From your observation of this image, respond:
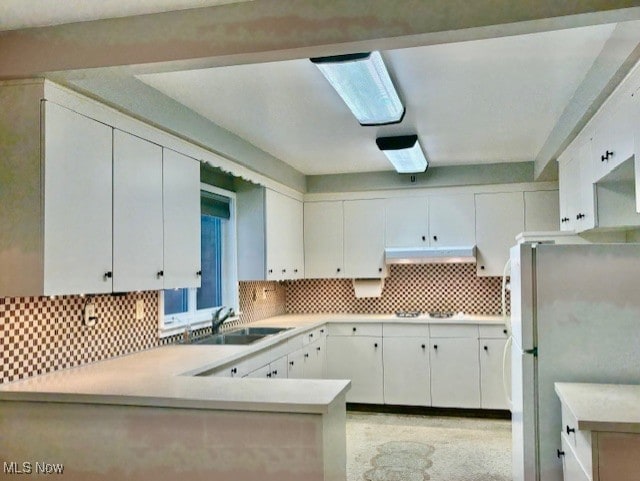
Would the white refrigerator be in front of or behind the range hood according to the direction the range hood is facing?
in front

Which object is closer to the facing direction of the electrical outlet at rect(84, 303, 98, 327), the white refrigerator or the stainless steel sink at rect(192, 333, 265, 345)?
the white refrigerator

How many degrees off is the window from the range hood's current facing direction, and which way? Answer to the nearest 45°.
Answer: approximately 45° to its right

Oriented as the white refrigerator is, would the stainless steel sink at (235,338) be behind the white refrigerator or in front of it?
in front

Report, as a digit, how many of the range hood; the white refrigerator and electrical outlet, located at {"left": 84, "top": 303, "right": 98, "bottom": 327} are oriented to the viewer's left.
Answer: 1

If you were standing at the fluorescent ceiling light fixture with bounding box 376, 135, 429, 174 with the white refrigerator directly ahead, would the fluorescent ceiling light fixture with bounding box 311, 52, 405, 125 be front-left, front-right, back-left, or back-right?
front-right

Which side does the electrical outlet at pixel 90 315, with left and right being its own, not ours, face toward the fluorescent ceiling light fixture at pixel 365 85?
front

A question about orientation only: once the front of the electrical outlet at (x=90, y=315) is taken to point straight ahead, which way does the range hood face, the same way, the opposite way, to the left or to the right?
to the right

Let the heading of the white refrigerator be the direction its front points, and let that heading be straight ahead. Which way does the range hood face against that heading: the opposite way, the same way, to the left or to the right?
to the left

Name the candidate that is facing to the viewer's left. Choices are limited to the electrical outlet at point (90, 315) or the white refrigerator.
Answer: the white refrigerator

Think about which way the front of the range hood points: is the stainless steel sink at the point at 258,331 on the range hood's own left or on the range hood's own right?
on the range hood's own right

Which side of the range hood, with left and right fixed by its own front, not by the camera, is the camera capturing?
front

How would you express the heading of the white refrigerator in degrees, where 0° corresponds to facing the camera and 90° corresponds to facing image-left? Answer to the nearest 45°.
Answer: approximately 90°

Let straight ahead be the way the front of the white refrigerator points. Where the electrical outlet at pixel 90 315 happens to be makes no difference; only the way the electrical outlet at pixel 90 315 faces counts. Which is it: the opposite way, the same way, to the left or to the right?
the opposite way

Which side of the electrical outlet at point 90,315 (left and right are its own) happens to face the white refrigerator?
front

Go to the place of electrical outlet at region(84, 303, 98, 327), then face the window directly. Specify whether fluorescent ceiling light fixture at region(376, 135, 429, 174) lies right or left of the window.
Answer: right

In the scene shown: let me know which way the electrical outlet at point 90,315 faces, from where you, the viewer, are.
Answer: facing the viewer and to the right of the viewer
